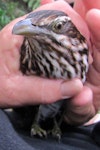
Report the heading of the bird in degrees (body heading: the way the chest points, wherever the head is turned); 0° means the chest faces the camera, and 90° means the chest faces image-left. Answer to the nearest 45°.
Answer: approximately 45°
